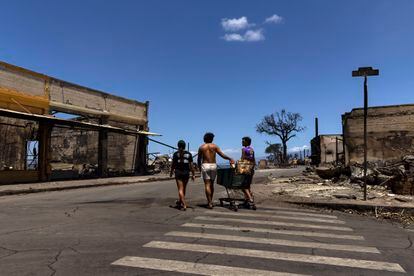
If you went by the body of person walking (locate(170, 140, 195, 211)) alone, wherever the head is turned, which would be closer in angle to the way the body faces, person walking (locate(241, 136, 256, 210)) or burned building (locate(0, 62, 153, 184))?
the burned building

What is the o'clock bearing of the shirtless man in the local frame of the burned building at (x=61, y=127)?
The shirtless man is roughly at 1 o'clock from the burned building.

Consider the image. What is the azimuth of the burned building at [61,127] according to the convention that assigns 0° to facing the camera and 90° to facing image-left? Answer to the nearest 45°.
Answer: approximately 315°

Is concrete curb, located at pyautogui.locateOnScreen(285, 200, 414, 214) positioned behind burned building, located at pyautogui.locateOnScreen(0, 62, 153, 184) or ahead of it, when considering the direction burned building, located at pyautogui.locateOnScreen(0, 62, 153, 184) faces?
ahead

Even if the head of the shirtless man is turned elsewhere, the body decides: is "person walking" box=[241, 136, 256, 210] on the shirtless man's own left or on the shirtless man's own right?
on the shirtless man's own right

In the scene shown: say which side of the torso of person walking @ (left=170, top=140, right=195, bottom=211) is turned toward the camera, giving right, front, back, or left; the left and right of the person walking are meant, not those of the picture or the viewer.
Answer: back

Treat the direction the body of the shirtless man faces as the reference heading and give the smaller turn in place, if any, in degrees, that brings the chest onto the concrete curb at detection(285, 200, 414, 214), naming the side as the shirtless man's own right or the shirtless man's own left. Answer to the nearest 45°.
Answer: approximately 90° to the shirtless man's own right

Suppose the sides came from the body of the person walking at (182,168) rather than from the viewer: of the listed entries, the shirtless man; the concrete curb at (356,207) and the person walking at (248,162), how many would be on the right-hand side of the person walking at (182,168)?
3

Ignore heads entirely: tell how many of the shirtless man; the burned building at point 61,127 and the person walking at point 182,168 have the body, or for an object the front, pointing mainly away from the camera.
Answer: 2

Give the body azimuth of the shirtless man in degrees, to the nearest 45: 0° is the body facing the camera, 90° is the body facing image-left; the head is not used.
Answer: approximately 180°

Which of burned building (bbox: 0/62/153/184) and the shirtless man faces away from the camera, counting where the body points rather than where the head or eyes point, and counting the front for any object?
the shirtless man

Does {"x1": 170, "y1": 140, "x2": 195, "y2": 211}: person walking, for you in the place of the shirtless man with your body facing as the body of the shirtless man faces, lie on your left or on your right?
on your left
